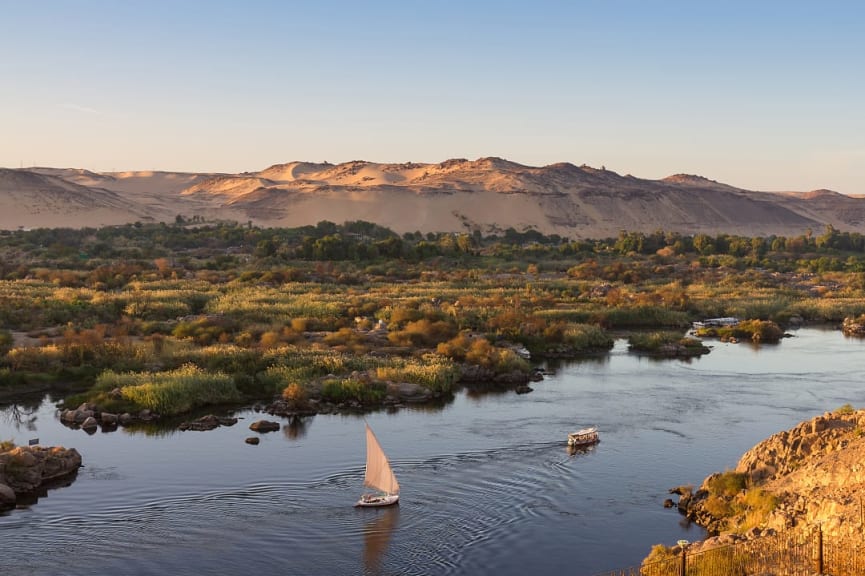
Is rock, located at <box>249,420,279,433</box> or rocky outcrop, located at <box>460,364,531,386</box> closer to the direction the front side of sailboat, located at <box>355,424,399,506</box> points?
the rocky outcrop

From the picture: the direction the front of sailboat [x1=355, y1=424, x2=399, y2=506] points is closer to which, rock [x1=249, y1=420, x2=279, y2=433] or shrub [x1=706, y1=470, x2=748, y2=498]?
the shrub

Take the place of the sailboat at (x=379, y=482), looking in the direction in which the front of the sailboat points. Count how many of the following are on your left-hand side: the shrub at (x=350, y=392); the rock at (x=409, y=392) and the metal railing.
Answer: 2

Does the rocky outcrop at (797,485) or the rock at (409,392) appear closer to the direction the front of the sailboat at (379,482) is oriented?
the rocky outcrop

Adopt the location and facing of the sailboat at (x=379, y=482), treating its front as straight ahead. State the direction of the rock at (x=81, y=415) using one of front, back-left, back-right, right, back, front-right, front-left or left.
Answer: back-left

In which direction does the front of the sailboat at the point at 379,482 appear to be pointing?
to the viewer's right

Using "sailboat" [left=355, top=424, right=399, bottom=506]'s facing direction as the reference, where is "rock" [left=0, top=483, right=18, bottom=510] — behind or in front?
behind

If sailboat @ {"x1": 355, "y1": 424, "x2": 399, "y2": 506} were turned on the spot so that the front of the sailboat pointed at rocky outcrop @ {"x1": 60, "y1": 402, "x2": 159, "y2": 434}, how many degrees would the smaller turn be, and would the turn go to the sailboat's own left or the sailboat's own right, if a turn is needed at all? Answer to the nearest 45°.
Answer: approximately 135° to the sailboat's own left

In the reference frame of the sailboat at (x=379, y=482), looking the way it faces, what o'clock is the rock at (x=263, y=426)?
The rock is roughly at 8 o'clock from the sailboat.

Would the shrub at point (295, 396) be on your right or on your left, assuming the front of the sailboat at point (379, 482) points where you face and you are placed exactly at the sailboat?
on your left

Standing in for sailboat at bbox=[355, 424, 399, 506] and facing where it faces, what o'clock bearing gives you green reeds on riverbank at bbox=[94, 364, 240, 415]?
The green reeds on riverbank is roughly at 8 o'clock from the sailboat.

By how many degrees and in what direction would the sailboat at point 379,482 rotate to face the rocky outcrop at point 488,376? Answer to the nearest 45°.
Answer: approximately 90° to its left

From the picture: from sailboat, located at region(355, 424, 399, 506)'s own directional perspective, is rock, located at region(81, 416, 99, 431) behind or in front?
behind

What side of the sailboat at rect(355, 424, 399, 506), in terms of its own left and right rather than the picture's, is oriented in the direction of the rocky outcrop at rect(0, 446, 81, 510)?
back

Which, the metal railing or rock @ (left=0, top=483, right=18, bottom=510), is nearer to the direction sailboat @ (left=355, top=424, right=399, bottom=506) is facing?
the metal railing

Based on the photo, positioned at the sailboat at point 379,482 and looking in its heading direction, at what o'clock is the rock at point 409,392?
The rock is roughly at 9 o'clock from the sailboat.
